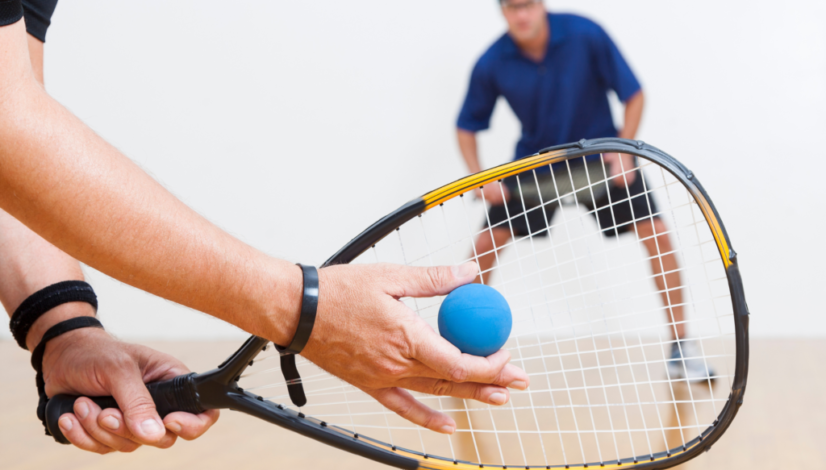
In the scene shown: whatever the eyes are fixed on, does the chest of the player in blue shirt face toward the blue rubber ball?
yes

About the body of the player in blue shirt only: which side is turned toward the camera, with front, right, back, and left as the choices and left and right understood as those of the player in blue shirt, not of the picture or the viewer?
front
